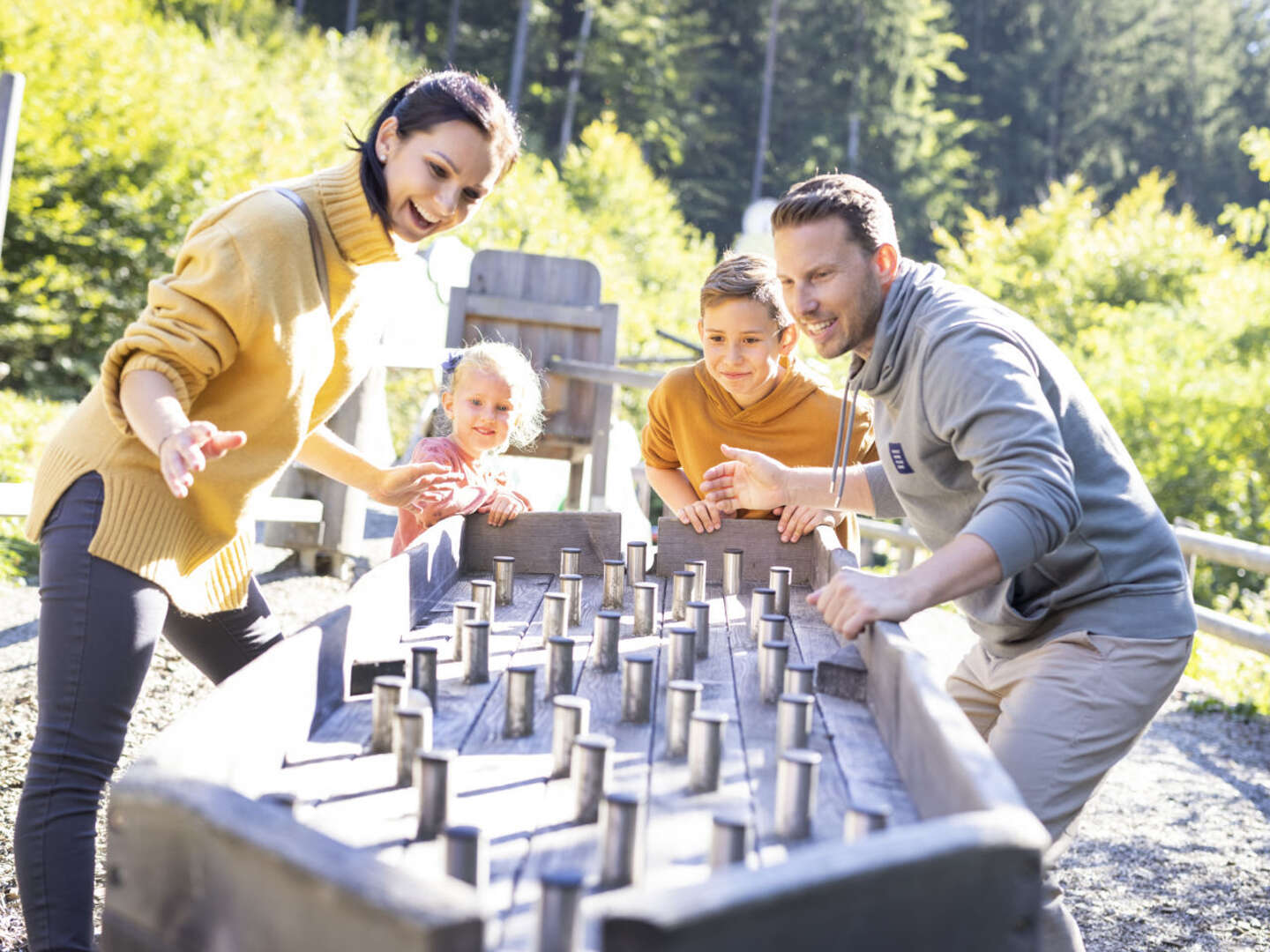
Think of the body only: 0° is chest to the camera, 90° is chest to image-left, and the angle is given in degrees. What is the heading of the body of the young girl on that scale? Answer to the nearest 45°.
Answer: approximately 315°

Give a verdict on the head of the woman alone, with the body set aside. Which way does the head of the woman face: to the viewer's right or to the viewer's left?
to the viewer's right

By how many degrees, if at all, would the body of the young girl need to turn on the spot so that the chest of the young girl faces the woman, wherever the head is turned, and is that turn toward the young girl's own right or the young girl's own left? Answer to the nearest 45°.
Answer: approximately 45° to the young girl's own right

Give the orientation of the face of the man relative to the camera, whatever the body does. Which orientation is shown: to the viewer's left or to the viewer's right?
to the viewer's left
